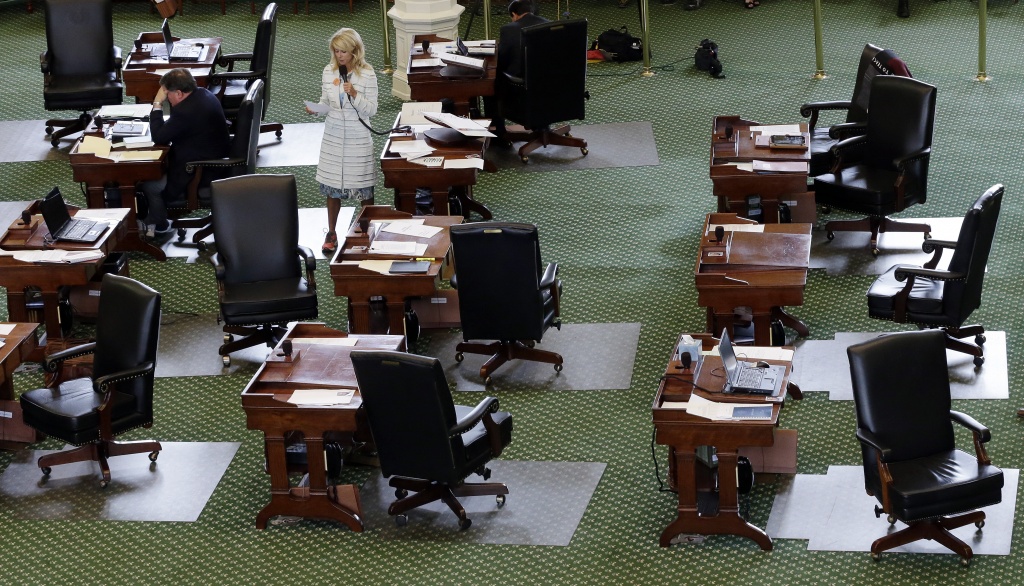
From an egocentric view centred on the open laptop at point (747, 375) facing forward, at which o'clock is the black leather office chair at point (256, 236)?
The black leather office chair is roughly at 7 o'clock from the open laptop.

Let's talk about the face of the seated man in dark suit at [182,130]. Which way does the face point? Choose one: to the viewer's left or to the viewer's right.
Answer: to the viewer's left

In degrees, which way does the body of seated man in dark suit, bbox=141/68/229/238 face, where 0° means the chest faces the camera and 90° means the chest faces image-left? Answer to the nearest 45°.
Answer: approximately 90°

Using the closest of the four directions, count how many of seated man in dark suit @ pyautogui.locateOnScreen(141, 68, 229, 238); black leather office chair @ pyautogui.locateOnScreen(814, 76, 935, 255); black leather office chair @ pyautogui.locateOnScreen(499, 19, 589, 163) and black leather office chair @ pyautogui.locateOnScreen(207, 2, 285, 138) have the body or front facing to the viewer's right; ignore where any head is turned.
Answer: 0

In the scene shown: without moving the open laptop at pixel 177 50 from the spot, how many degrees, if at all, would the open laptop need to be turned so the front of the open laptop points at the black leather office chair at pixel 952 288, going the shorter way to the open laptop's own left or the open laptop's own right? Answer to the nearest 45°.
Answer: approximately 45° to the open laptop's own right

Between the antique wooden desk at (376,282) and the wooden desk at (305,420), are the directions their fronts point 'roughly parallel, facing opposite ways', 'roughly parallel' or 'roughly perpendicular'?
roughly parallel

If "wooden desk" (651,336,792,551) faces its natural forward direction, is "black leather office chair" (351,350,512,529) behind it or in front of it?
behind

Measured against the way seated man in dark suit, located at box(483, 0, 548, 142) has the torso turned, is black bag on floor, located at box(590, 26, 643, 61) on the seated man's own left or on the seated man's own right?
on the seated man's own right

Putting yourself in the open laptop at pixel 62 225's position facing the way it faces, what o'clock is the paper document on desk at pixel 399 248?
The paper document on desk is roughly at 1 o'clock from the open laptop.

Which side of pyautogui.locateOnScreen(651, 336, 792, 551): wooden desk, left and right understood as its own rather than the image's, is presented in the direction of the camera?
right

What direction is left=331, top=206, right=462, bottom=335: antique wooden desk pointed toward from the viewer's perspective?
to the viewer's right

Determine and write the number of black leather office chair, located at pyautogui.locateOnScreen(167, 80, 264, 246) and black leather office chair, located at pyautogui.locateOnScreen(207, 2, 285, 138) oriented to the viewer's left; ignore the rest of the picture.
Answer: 2

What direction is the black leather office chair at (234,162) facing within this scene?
to the viewer's left
